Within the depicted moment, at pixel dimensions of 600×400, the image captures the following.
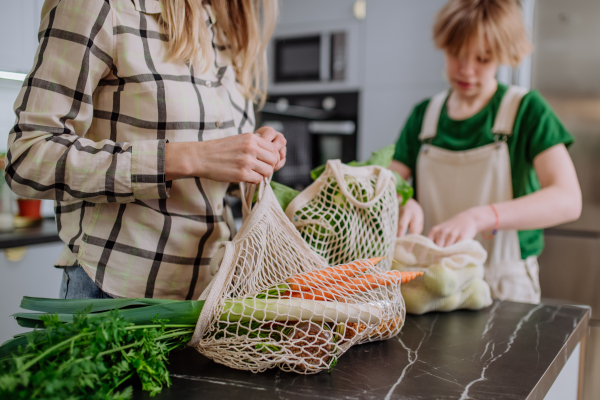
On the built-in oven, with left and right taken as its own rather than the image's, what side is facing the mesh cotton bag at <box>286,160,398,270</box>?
front

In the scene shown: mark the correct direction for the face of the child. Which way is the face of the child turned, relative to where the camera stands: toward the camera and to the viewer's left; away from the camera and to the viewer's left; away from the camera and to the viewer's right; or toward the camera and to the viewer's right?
toward the camera and to the viewer's left

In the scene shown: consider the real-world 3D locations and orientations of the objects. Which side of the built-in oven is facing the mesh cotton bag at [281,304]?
front

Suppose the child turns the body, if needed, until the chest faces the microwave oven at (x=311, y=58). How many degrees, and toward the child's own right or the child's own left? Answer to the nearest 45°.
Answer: approximately 90° to the child's own right

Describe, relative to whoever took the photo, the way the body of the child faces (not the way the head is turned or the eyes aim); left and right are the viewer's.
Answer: facing the viewer and to the left of the viewer

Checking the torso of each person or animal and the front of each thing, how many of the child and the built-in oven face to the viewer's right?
0

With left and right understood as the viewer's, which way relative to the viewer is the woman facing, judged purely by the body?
facing the viewer and to the right of the viewer

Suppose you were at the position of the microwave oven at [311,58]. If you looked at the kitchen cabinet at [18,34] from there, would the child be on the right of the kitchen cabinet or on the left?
left

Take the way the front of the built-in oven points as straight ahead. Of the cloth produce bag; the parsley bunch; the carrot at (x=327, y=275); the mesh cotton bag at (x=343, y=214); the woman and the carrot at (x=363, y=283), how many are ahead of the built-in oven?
6

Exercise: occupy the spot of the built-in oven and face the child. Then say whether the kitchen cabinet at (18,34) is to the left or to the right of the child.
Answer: right

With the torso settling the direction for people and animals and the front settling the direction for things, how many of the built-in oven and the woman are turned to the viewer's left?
0
